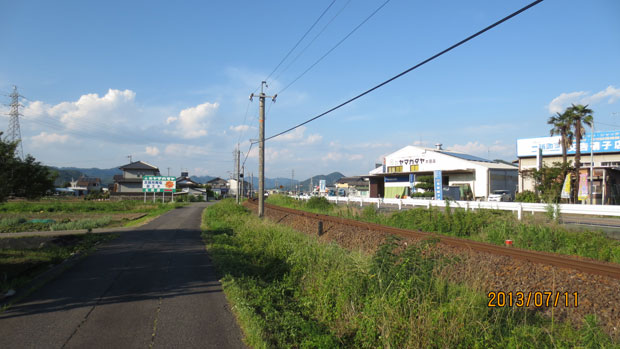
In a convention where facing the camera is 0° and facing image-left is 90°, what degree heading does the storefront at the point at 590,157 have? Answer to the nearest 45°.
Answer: approximately 45°

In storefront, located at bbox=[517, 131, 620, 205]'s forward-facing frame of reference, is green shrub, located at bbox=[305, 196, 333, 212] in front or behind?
in front

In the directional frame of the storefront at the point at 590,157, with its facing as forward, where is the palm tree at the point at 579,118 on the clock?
The palm tree is roughly at 11 o'clock from the storefront.
